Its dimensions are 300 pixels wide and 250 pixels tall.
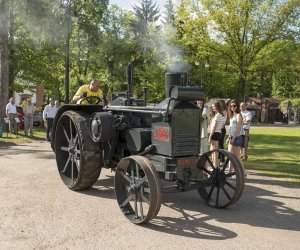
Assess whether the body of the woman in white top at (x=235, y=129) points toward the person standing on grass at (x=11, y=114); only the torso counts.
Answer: no

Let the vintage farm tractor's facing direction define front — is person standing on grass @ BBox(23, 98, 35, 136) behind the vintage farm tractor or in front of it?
behind

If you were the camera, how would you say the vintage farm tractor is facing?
facing the viewer and to the right of the viewer

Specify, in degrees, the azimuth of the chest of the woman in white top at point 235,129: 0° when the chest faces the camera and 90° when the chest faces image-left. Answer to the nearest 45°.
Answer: approximately 45°

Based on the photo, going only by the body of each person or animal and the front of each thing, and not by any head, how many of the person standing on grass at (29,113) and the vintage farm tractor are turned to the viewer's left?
0

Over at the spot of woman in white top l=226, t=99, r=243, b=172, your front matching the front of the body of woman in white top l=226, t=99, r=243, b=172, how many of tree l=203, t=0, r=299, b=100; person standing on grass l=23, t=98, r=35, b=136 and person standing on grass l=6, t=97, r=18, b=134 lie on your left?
0

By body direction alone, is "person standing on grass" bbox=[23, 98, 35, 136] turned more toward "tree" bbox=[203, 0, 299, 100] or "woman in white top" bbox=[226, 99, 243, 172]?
the woman in white top

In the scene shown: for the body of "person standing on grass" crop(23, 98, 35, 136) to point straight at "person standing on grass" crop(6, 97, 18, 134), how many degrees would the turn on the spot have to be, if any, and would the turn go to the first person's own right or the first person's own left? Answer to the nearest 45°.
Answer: approximately 90° to the first person's own right

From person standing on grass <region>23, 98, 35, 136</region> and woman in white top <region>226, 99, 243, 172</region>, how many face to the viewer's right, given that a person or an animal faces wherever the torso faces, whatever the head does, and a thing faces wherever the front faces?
0

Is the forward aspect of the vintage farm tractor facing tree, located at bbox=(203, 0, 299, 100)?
no

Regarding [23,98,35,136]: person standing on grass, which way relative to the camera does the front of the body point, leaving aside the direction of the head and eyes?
toward the camera

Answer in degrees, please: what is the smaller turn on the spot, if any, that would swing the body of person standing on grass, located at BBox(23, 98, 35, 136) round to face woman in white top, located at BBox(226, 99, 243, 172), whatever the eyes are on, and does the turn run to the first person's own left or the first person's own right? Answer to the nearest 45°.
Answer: approximately 45° to the first person's own left

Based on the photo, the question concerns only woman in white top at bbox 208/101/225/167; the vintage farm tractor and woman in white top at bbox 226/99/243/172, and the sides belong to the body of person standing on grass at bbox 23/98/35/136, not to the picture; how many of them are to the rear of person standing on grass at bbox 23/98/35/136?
0

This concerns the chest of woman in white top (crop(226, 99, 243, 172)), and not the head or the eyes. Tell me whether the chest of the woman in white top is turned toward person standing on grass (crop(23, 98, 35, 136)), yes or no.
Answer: no
